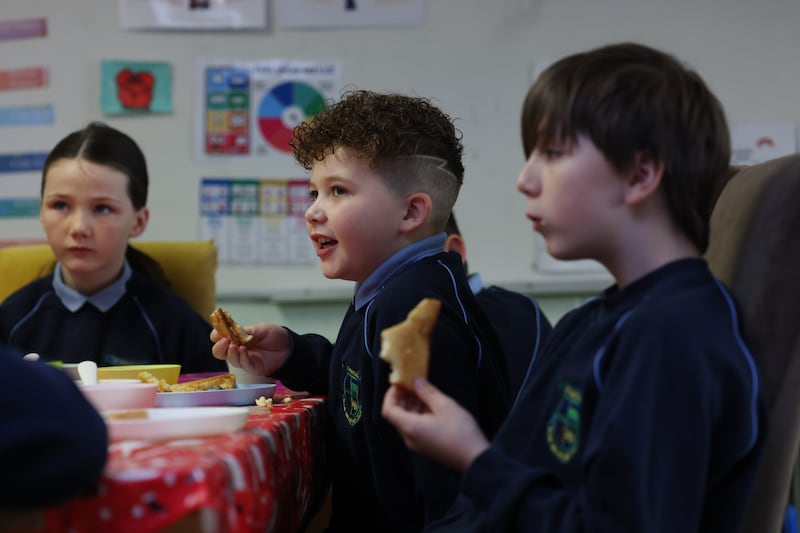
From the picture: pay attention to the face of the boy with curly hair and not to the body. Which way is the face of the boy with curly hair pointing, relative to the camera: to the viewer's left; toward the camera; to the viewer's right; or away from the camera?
to the viewer's left

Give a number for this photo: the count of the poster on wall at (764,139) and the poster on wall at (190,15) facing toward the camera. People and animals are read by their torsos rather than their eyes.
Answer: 2

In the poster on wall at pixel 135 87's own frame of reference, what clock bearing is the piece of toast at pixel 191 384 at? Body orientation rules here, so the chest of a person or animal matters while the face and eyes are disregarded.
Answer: The piece of toast is roughly at 12 o'clock from the poster on wall.

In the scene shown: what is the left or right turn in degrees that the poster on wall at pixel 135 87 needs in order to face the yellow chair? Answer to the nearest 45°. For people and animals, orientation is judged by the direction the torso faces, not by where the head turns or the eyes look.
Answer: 0° — it already faces it
